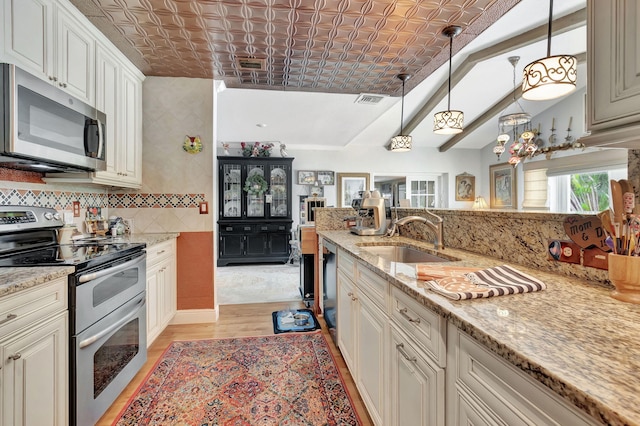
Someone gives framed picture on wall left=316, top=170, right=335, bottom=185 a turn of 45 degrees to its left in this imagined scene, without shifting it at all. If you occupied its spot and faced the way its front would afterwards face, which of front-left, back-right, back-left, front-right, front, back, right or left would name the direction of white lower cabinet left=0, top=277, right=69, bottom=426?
front-right

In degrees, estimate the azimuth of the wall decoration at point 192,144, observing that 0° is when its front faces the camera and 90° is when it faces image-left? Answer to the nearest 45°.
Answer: approximately 0°

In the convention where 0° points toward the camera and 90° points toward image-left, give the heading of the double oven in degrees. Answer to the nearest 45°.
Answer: approximately 315°

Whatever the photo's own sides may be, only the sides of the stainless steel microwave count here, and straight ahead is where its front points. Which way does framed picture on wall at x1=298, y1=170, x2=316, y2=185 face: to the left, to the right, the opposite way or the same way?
to the right

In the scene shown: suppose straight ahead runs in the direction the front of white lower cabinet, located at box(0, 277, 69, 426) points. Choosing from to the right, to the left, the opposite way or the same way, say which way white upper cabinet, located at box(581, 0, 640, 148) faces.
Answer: the opposite way

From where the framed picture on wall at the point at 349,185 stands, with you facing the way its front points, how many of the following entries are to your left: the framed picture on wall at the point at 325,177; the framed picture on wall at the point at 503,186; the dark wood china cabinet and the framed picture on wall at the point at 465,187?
2

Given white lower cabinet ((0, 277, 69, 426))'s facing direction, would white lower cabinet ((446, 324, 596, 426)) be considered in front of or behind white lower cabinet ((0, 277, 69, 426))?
in front

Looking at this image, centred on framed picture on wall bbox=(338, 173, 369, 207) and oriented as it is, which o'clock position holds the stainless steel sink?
The stainless steel sink is roughly at 12 o'clock from the framed picture on wall.

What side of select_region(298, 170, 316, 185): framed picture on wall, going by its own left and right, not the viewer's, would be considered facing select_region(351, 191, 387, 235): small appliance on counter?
front

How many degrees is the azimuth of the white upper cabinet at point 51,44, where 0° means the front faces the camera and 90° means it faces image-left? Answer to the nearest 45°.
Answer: approximately 315°

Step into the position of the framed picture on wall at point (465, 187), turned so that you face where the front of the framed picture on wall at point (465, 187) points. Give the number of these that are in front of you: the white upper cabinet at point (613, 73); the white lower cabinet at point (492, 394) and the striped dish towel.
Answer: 3

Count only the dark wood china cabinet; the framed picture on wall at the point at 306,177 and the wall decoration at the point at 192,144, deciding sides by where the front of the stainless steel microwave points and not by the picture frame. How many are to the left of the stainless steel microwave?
3

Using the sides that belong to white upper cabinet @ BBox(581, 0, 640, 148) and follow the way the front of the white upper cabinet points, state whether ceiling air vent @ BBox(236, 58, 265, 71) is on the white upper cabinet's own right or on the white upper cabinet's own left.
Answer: on the white upper cabinet's own right

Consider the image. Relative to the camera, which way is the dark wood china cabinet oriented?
toward the camera

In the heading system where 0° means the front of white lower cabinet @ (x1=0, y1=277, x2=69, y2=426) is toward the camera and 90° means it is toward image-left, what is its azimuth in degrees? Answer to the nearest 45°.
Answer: approximately 315°

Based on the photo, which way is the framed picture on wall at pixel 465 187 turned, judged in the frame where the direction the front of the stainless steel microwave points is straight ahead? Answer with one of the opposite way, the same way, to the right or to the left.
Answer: to the right

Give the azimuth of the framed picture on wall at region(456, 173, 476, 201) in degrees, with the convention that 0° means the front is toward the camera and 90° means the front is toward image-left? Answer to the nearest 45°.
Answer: approximately 0°
